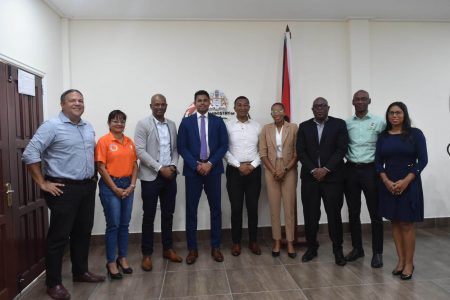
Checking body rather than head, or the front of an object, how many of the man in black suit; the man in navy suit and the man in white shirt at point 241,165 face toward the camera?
3

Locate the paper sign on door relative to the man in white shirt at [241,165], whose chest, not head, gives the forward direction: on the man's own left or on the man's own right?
on the man's own right

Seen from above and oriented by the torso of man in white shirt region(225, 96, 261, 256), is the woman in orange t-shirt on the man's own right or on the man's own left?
on the man's own right

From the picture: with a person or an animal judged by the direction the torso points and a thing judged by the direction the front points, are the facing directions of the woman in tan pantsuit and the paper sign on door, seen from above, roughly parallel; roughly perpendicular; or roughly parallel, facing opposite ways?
roughly perpendicular

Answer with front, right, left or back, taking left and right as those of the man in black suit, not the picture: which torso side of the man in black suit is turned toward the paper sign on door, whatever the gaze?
right

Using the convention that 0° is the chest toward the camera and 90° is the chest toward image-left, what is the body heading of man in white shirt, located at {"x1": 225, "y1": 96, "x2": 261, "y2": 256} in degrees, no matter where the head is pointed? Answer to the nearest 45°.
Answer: approximately 0°

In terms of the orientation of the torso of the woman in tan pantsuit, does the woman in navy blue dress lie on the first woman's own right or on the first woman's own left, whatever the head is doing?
on the first woman's own left
